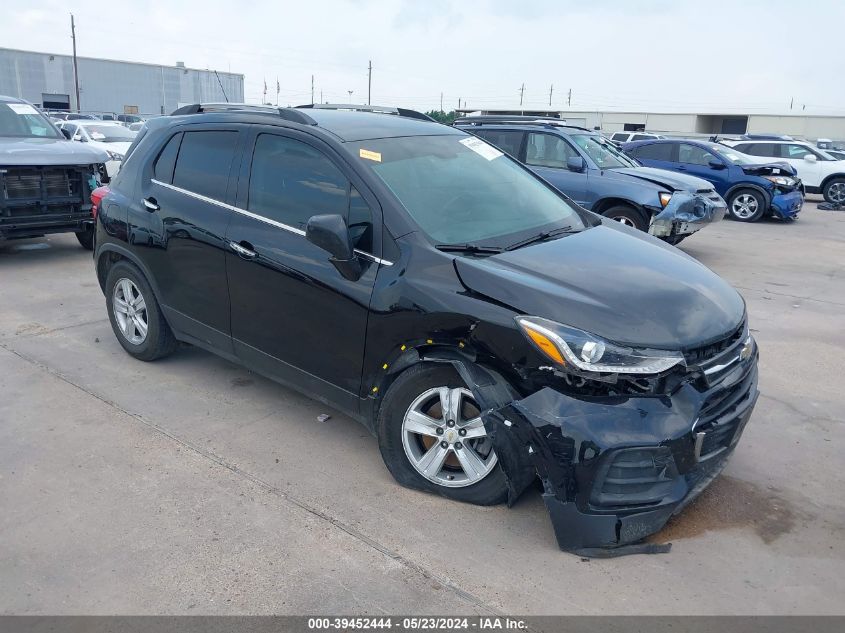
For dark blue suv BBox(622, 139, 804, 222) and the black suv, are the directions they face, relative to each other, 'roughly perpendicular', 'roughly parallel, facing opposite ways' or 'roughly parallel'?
roughly parallel

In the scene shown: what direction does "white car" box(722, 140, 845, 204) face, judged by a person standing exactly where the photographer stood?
facing to the right of the viewer

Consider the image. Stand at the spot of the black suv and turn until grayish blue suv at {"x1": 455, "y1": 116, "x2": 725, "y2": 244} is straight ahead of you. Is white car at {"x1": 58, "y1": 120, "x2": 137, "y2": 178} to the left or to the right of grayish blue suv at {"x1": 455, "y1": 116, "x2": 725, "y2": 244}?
left

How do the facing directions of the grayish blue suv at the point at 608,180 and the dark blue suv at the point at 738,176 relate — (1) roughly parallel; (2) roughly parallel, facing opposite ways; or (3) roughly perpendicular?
roughly parallel

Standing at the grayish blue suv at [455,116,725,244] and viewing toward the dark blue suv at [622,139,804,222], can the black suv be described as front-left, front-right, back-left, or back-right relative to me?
back-right

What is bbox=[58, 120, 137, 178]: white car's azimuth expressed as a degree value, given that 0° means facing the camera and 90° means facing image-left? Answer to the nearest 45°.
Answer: approximately 315°

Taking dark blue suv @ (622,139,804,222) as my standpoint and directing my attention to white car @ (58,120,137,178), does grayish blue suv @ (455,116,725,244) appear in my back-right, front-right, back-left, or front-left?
front-left

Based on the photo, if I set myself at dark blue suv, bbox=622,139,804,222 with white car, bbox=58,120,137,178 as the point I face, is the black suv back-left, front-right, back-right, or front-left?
front-left

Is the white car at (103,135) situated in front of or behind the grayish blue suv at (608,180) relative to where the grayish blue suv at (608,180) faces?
behind

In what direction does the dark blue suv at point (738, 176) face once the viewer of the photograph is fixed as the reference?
facing the viewer and to the right of the viewer

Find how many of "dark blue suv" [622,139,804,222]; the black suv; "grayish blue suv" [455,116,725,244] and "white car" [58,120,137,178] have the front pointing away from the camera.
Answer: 0
